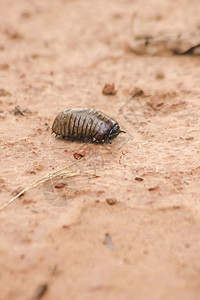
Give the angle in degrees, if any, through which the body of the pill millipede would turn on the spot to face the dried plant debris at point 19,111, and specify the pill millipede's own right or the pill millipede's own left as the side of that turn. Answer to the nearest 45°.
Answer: approximately 135° to the pill millipede's own left

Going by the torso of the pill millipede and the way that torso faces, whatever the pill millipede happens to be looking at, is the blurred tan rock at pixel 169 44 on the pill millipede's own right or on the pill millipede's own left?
on the pill millipede's own left

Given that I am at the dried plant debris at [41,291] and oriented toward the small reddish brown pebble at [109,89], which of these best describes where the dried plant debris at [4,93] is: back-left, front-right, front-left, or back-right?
front-left

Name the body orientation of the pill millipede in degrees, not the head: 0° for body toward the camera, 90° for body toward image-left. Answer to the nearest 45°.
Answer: approximately 270°

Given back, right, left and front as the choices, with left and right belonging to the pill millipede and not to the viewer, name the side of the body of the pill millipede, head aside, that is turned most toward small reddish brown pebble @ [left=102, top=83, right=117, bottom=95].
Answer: left

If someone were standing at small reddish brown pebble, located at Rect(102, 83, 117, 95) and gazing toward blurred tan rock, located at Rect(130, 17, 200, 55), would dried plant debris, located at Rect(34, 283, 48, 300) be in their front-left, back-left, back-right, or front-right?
back-right

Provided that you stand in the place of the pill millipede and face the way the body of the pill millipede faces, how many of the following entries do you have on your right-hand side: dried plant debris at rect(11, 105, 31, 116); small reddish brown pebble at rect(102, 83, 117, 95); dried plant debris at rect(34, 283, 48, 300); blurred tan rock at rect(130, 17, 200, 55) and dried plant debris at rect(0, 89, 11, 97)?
1

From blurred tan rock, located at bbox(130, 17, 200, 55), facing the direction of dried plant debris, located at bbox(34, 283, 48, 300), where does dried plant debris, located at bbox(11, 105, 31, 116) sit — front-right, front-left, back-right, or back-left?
front-right

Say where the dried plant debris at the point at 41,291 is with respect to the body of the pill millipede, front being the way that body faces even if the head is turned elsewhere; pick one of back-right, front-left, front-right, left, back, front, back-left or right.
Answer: right

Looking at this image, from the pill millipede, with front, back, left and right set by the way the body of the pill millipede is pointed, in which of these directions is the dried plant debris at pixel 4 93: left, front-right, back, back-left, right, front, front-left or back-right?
back-left
